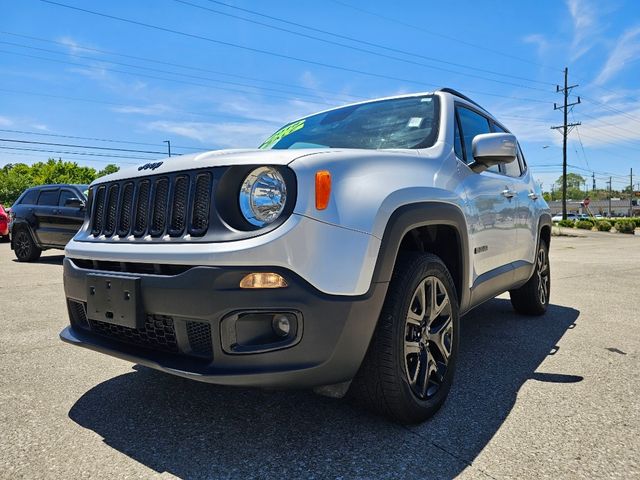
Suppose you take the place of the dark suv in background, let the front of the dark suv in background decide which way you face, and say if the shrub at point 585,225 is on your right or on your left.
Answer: on your left

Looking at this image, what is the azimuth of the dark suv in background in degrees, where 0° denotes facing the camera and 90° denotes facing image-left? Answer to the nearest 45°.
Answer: approximately 315°

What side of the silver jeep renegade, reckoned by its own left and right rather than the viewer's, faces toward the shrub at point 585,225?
back

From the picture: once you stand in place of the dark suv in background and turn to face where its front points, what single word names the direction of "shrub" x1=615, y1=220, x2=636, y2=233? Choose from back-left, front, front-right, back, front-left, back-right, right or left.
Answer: front-left

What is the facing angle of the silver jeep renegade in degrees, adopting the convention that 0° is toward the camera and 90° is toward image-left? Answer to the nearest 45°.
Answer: approximately 45°

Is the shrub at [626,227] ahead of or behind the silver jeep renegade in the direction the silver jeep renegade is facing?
behind
